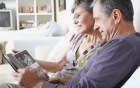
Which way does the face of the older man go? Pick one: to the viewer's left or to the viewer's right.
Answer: to the viewer's left

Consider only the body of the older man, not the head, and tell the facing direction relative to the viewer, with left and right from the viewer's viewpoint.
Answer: facing to the left of the viewer
